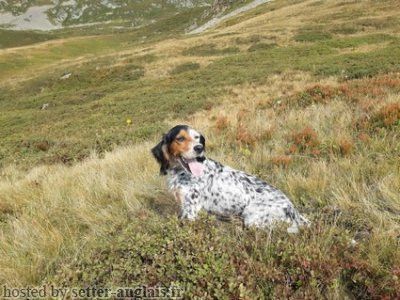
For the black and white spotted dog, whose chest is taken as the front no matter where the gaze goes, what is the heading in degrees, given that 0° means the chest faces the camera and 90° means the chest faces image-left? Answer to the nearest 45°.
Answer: approximately 90°
